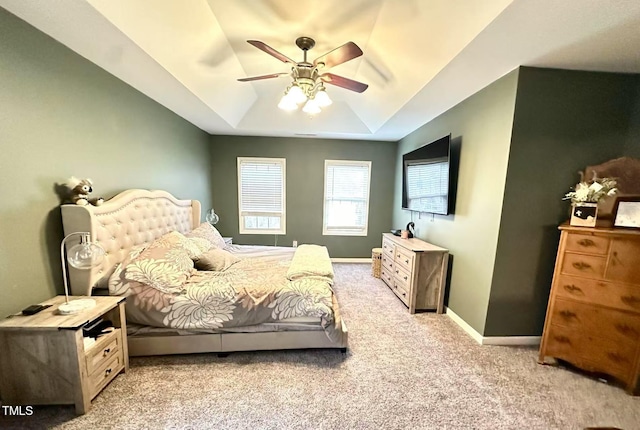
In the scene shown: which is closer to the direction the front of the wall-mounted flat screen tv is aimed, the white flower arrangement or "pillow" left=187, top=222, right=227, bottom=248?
the pillow

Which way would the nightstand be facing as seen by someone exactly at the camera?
facing the viewer and to the right of the viewer

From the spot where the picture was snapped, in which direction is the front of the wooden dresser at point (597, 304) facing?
facing the viewer and to the left of the viewer

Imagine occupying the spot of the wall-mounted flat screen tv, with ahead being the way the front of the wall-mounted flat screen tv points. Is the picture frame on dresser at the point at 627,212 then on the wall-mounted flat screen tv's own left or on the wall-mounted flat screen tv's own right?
on the wall-mounted flat screen tv's own left

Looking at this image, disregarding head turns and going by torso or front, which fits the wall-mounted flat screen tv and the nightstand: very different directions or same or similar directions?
very different directions

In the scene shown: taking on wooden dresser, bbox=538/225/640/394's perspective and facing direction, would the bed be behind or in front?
in front

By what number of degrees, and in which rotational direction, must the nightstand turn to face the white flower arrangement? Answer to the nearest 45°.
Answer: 0° — it already faces it

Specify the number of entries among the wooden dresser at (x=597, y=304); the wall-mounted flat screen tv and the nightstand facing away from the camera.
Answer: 0

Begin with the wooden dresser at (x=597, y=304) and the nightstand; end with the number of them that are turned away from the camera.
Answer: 0

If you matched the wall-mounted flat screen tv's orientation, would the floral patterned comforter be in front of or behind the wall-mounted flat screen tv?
in front

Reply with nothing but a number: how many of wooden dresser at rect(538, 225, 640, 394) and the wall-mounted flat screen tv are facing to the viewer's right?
0

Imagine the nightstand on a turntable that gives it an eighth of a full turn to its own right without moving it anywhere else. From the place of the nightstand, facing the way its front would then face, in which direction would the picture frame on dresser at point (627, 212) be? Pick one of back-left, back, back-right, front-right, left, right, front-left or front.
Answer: front-left
